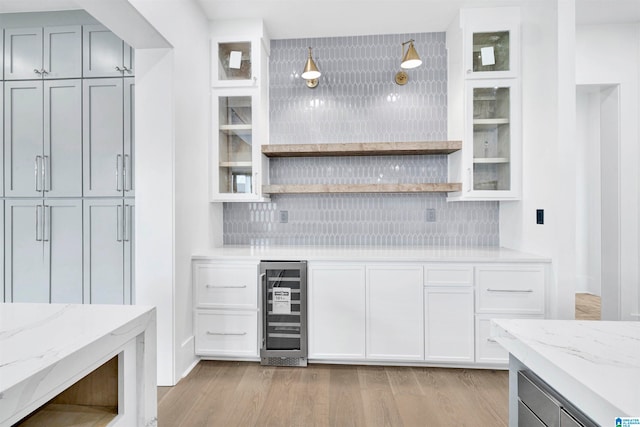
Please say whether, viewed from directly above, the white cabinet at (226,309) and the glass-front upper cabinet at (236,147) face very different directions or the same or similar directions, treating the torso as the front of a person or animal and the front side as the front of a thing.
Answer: same or similar directions

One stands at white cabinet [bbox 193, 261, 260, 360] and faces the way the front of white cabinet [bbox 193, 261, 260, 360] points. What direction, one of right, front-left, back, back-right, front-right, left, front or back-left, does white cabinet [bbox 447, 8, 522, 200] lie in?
left

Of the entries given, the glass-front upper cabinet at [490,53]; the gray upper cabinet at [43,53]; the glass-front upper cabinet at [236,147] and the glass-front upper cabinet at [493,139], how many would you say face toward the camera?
4

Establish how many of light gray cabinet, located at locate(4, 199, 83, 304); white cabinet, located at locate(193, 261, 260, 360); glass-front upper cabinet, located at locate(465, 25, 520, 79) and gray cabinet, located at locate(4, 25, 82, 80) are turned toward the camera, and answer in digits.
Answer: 4

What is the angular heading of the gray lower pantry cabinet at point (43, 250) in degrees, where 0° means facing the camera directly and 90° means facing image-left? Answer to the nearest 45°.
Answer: approximately 0°

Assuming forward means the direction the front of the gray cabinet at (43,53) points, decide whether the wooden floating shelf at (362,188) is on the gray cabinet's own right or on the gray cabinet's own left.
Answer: on the gray cabinet's own left

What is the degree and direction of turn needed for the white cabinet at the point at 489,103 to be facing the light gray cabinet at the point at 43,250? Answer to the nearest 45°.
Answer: approximately 45° to its right

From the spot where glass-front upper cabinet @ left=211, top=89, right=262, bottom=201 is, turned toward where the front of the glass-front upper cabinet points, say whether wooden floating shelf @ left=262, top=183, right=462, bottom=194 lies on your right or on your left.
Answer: on your left

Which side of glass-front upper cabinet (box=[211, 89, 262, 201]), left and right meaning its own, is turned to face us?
front

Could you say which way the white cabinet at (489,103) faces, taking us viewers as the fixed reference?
facing the viewer
